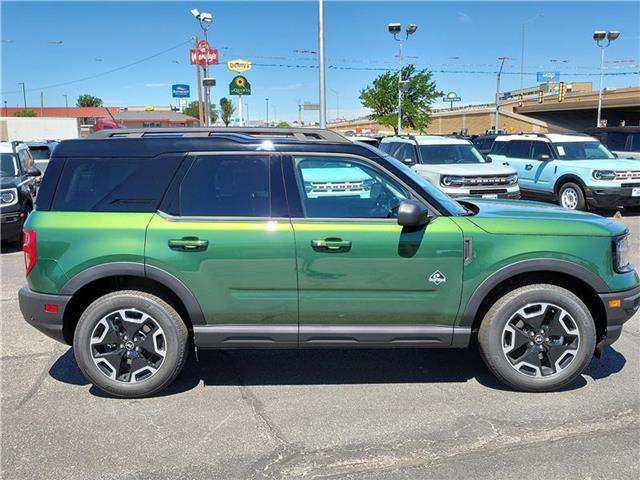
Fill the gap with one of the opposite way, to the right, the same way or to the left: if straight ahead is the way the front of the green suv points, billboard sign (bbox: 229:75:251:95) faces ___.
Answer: to the right

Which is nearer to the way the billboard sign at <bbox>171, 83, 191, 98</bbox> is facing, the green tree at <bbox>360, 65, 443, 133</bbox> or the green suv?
the green suv

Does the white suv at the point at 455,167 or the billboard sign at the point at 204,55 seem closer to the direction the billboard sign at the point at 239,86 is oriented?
the white suv

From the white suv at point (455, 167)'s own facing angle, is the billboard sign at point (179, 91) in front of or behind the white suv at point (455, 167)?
behind

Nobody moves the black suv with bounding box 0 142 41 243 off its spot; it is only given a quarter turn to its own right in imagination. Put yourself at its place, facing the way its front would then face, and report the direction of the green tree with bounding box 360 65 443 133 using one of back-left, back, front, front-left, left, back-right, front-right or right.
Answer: right

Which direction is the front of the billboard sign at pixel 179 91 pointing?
toward the camera

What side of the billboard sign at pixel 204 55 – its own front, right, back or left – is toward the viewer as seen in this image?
front

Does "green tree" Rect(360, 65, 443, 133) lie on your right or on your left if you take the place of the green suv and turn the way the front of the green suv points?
on your left

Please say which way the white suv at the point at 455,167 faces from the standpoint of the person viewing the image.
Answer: facing the viewer and to the right of the viewer

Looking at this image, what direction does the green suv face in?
to the viewer's right

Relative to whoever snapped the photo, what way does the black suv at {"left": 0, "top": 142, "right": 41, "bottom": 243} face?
facing the viewer and to the left of the viewer

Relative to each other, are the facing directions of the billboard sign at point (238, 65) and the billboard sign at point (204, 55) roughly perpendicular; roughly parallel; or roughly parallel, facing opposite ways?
roughly parallel

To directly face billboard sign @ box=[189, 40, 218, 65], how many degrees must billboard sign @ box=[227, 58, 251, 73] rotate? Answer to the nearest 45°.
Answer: approximately 135° to its right

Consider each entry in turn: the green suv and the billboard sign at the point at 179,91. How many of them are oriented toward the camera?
1

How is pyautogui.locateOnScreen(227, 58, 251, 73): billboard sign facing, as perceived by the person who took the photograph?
facing the viewer

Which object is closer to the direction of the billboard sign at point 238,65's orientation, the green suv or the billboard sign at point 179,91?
the green suv
